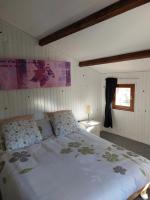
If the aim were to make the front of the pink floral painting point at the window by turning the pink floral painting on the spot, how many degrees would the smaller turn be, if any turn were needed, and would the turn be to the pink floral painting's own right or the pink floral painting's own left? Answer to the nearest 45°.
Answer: approximately 45° to the pink floral painting's own left

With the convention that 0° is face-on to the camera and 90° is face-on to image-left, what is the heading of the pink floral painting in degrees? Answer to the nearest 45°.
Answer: approximately 315°

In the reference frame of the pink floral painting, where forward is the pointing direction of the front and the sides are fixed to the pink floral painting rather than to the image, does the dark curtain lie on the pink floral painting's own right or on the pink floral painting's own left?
on the pink floral painting's own left
